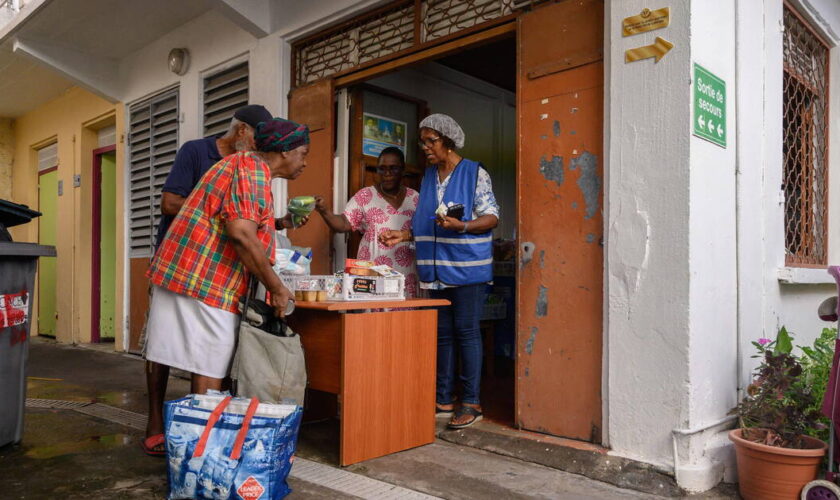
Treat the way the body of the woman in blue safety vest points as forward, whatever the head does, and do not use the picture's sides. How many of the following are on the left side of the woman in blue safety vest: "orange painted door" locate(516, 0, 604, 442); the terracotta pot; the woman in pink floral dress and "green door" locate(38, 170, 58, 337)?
2

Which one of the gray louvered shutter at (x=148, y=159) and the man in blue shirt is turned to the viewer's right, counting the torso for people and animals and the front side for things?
the man in blue shirt

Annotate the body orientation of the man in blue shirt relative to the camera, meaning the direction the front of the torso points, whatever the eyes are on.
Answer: to the viewer's right

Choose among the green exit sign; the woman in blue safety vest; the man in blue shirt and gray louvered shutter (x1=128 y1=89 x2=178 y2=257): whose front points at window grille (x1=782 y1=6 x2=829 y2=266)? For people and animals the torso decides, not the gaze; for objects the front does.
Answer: the man in blue shirt

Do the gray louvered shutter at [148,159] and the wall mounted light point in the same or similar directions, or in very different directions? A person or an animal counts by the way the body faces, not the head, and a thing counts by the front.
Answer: same or similar directions

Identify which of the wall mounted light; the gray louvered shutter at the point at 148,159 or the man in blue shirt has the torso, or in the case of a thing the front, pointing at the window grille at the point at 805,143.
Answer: the man in blue shirt

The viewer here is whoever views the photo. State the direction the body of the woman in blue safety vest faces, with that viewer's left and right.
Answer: facing the viewer and to the left of the viewer

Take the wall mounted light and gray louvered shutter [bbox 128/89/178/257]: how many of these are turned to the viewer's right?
0

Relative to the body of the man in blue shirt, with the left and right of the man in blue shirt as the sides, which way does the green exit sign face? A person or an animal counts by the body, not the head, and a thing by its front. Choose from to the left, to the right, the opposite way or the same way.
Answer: to the right

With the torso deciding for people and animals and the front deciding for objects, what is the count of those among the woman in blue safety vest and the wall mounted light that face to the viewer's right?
0

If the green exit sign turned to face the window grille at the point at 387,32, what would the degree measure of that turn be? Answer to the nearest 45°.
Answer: approximately 135° to its right

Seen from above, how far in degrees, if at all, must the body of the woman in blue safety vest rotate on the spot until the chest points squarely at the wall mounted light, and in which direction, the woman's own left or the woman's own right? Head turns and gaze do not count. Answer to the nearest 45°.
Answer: approximately 90° to the woman's own right

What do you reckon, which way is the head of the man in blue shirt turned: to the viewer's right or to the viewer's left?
to the viewer's right
